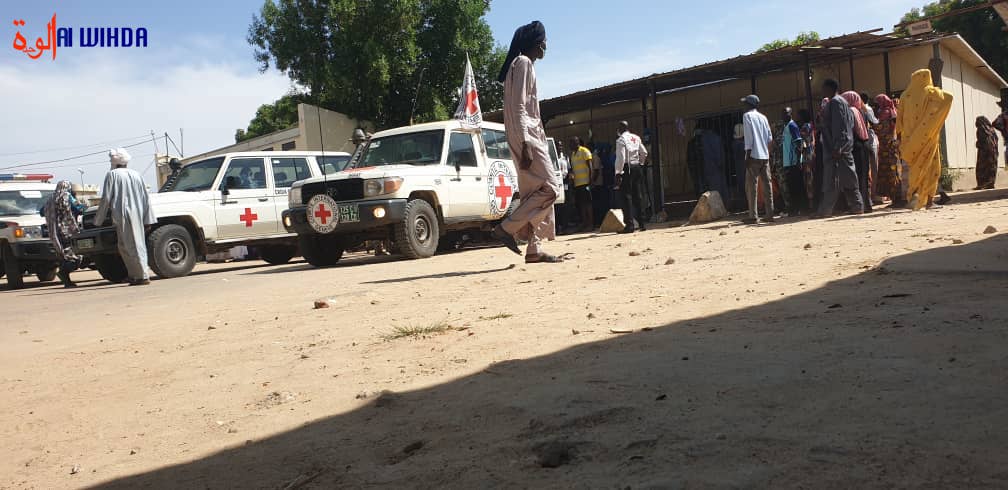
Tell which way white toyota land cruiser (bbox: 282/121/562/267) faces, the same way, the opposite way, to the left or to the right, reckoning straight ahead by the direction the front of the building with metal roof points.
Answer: the same way

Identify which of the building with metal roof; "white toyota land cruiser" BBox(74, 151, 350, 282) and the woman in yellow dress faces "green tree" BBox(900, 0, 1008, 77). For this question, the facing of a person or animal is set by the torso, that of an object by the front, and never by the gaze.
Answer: the woman in yellow dress

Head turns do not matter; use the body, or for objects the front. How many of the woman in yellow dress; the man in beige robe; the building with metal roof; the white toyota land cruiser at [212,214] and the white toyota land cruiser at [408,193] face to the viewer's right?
1

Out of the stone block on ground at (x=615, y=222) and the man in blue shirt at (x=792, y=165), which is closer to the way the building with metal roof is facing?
the stone block on ground

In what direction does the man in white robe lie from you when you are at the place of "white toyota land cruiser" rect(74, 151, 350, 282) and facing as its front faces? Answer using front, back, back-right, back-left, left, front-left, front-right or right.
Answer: front

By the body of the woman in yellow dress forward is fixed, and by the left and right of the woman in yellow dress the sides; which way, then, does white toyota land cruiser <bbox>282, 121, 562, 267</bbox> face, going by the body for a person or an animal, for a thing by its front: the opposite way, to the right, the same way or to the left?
the opposite way

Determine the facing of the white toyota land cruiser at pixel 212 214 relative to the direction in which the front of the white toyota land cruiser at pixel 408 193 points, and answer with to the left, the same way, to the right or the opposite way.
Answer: the same way

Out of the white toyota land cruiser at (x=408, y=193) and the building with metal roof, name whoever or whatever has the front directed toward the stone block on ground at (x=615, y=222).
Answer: the building with metal roof

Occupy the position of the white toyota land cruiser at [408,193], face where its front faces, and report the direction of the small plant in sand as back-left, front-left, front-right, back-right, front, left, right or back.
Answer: front-left

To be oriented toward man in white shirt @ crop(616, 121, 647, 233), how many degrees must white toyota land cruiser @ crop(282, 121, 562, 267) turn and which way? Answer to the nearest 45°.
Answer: approximately 180°

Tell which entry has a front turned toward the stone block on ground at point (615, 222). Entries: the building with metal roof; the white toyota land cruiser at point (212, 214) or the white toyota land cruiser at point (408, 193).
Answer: the building with metal roof

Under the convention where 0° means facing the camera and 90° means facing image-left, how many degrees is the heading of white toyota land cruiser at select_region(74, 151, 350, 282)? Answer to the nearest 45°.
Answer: approximately 45°

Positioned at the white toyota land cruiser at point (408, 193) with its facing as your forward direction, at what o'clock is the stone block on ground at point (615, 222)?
The stone block on ground is roughly at 6 o'clock from the white toyota land cruiser.

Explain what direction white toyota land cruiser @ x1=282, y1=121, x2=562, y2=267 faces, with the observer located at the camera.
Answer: facing the viewer and to the left of the viewer
